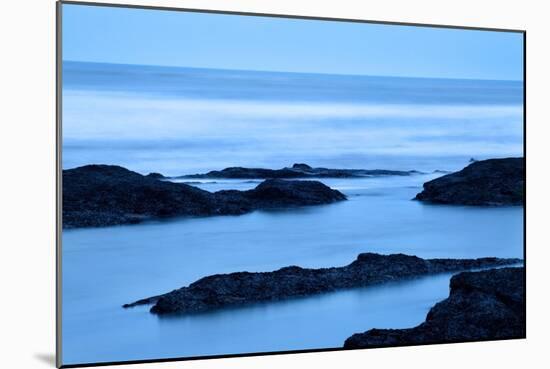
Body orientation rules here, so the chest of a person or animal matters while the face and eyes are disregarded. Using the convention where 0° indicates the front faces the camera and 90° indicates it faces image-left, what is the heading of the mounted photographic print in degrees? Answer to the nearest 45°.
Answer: approximately 315°
